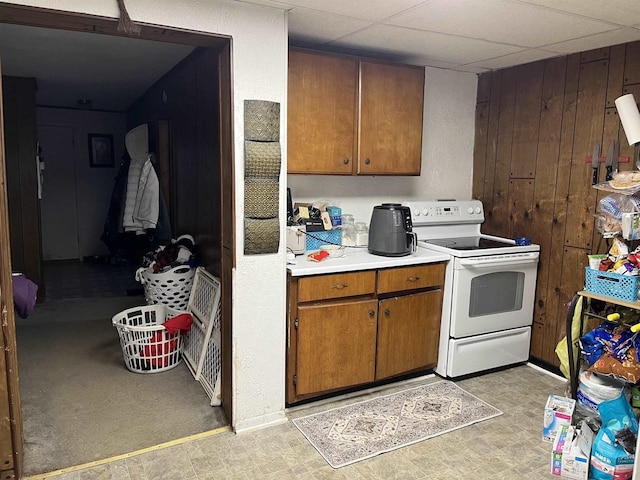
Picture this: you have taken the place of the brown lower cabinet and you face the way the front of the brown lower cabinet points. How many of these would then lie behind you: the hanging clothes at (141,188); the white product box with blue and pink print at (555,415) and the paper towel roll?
1

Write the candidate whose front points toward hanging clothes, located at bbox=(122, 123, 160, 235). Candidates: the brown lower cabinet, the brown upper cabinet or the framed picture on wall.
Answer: the framed picture on wall

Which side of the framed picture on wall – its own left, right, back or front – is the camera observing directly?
front

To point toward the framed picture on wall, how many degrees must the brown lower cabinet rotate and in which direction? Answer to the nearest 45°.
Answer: approximately 180°

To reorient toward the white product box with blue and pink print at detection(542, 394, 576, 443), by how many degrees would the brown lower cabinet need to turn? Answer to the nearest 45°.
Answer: approximately 45° to its left

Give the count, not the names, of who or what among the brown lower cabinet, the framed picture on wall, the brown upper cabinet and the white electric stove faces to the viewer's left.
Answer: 0

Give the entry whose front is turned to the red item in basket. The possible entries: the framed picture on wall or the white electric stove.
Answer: the framed picture on wall

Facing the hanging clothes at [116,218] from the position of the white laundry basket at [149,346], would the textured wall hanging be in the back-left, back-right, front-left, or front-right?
back-right

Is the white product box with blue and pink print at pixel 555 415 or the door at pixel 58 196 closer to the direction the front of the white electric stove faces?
the white product box with blue and pink print

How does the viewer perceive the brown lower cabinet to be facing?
facing the viewer and to the right of the viewer

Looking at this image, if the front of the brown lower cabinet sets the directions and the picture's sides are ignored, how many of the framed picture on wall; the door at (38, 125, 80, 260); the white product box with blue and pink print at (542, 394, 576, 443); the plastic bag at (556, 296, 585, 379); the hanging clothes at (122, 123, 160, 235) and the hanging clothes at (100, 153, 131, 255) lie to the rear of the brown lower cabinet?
4
